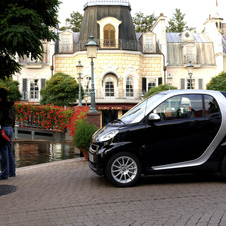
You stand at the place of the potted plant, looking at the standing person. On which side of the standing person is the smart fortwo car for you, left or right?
left

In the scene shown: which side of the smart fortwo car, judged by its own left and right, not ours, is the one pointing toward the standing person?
front

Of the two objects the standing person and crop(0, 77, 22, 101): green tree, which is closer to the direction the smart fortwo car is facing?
the standing person

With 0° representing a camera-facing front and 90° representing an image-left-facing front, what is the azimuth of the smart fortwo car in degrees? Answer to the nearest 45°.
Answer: approximately 90°

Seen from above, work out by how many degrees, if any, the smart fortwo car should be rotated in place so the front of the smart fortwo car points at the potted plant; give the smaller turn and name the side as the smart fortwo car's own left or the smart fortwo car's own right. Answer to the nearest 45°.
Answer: approximately 45° to the smart fortwo car's own right

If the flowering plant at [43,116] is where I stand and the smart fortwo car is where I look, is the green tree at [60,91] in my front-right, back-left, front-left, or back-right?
back-left

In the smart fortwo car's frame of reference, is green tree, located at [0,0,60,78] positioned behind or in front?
in front

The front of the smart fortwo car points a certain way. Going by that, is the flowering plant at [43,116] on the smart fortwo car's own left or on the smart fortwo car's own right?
on the smart fortwo car's own right

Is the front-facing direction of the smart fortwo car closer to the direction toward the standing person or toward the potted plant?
the standing person

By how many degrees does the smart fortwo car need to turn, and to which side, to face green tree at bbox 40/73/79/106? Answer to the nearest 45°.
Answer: approximately 90° to its right

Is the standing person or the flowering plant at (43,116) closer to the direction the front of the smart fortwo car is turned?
the standing person

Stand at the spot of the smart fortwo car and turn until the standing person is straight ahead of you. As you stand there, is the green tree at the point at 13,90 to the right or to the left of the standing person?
right

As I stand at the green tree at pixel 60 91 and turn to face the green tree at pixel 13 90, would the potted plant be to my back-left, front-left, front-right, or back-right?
back-left
